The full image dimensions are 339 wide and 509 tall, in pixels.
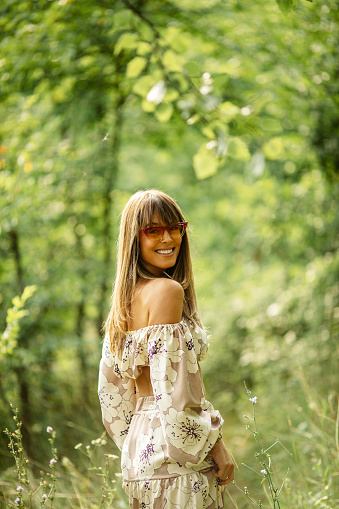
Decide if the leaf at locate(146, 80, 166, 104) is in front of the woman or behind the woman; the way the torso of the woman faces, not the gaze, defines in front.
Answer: in front

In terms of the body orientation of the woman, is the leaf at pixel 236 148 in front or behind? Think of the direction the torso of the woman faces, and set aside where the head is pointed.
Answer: in front

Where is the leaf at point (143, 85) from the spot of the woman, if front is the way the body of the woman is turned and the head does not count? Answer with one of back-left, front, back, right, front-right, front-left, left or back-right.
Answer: front-left

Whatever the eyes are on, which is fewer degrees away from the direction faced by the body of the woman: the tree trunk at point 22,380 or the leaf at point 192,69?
the leaf
